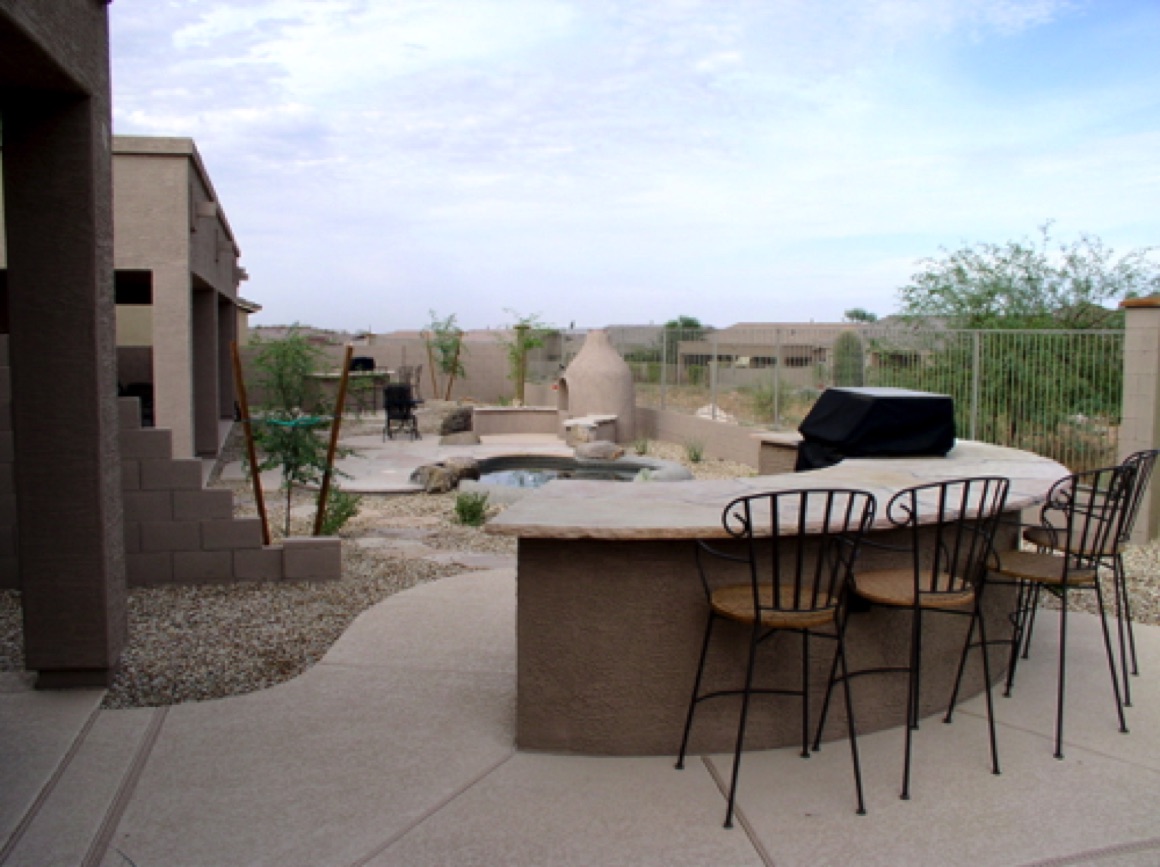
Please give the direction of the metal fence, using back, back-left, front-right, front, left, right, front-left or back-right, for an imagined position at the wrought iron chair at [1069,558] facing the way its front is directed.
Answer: front-right

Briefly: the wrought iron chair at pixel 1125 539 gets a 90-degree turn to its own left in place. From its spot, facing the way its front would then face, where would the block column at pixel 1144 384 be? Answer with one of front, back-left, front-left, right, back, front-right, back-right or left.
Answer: back

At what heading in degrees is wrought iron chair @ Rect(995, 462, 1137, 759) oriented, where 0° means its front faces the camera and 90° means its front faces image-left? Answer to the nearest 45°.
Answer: approximately 135°

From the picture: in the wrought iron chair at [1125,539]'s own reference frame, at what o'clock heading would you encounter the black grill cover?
The black grill cover is roughly at 1 o'clock from the wrought iron chair.

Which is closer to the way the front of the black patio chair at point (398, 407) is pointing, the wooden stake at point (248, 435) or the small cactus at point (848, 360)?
the wooden stake

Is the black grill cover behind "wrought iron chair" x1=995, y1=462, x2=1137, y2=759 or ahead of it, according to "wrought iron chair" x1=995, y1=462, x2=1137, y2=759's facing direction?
ahead

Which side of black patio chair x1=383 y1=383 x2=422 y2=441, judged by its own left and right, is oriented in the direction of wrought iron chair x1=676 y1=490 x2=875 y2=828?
back

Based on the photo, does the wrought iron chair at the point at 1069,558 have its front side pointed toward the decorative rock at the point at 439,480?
yes

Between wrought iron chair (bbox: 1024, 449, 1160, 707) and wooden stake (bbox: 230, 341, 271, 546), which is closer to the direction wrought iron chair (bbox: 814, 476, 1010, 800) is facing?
the wooden stake

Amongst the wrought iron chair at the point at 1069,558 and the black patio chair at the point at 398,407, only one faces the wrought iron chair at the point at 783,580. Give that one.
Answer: the black patio chair

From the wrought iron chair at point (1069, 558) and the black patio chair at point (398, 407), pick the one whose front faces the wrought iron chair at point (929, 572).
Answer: the black patio chair

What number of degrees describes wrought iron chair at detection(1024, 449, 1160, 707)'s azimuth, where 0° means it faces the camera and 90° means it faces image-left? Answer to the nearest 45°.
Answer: approximately 90°

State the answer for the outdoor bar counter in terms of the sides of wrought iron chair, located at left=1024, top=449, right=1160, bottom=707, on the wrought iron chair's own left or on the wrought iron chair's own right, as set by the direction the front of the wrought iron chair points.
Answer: on the wrought iron chair's own left

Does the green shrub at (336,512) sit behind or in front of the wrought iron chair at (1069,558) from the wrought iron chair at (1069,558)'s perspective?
in front

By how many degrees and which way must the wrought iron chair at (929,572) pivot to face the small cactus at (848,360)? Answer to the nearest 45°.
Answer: approximately 45° to its right
